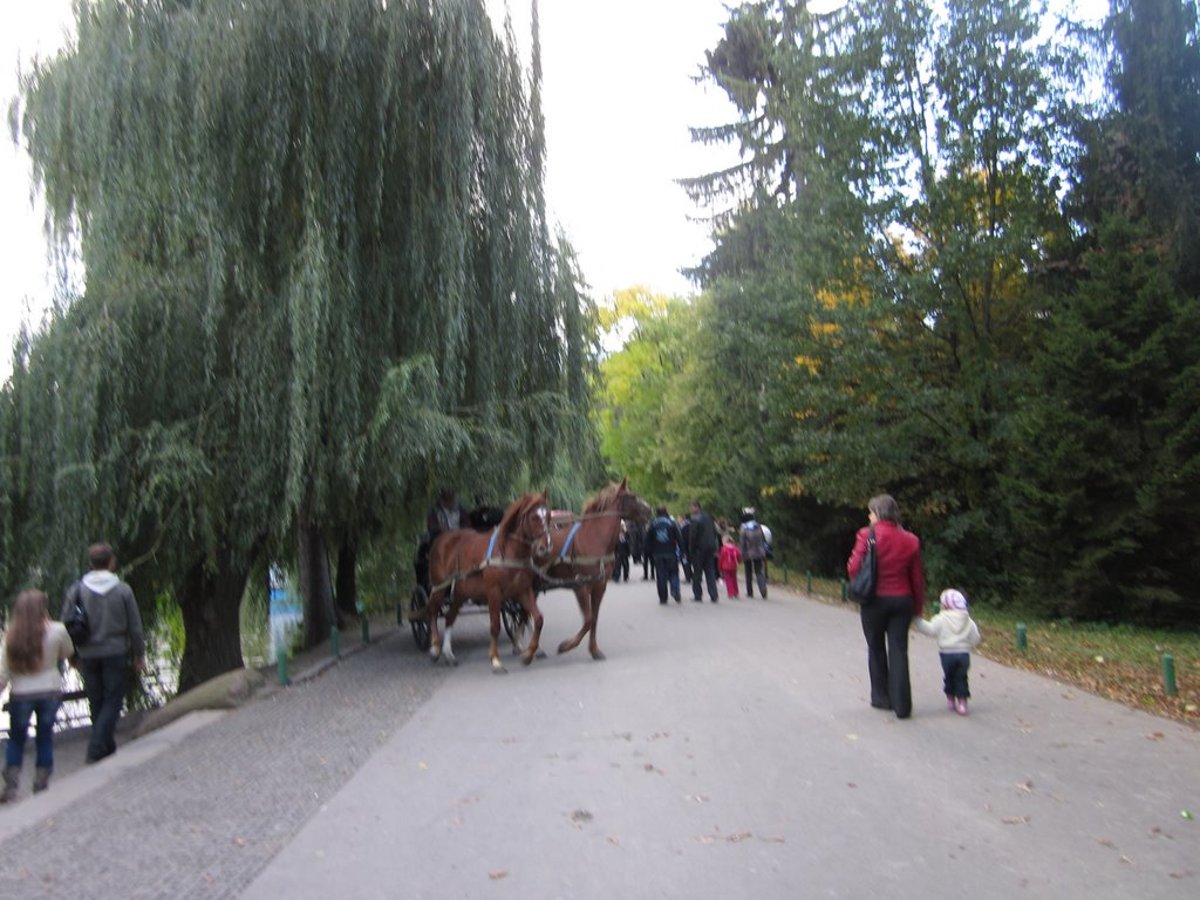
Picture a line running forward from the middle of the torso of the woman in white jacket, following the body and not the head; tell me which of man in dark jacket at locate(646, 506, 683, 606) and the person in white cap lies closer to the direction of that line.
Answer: the man in dark jacket

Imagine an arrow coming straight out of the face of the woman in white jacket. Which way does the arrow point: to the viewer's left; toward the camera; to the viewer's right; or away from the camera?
away from the camera

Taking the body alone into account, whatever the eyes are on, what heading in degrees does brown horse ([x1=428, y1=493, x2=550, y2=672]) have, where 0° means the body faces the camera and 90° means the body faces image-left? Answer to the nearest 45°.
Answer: approximately 315°

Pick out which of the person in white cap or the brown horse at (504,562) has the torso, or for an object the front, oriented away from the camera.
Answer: the person in white cap

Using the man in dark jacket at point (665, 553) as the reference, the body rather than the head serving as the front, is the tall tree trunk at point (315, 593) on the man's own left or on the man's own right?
on the man's own left

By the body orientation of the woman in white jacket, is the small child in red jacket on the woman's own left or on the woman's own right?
on the woman's own right

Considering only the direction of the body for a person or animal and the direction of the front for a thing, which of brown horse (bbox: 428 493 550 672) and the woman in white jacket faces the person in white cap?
the brown horse

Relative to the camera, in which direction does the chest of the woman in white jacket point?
away from the camera

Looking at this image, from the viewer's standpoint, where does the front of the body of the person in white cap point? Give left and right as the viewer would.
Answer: facing away from the viewer

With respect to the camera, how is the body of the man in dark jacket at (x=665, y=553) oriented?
away from the camera

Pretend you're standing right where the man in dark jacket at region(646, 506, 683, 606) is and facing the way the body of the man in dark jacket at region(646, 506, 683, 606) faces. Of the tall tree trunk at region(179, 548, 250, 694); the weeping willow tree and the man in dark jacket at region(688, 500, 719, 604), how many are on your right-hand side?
1

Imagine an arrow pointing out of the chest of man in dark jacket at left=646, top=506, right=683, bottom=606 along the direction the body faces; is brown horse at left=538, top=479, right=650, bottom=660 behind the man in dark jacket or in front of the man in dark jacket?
behind
